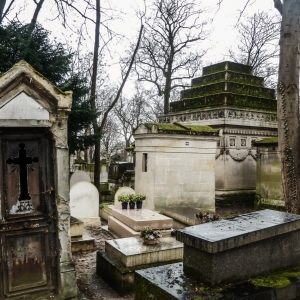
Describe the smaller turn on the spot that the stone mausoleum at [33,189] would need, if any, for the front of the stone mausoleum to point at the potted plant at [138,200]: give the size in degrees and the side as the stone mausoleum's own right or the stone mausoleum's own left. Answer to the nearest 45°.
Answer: approximately 135° to the stone mausoleum's own left

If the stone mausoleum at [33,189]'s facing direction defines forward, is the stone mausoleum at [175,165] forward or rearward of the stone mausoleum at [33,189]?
rearward

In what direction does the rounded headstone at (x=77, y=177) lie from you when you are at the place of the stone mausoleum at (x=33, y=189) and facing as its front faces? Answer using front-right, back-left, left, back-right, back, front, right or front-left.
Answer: back

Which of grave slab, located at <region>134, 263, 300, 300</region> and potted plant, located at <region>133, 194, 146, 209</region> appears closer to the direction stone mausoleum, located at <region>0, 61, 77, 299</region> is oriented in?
the grave slab

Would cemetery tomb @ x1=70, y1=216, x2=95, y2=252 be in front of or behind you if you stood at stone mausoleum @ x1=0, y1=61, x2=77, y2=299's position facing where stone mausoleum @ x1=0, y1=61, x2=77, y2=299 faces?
behind

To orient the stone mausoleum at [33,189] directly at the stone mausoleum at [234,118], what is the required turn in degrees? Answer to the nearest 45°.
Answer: approximately 135° to its left

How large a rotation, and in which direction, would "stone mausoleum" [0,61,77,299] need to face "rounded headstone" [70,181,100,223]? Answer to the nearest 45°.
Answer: approximately 180°

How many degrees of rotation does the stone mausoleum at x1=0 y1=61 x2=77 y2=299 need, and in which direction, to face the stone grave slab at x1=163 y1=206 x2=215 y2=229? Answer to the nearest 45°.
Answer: approximately 135° to its left

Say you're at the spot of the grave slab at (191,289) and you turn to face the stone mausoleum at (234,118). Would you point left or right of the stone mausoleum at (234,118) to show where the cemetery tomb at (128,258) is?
left

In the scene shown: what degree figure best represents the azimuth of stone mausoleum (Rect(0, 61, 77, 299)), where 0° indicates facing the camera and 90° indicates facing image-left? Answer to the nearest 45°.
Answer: approximately 0°

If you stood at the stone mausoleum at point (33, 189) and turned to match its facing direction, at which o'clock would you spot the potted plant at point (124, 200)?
The potted plant is roughly at 7 o'clock from the stone mausoleum.
